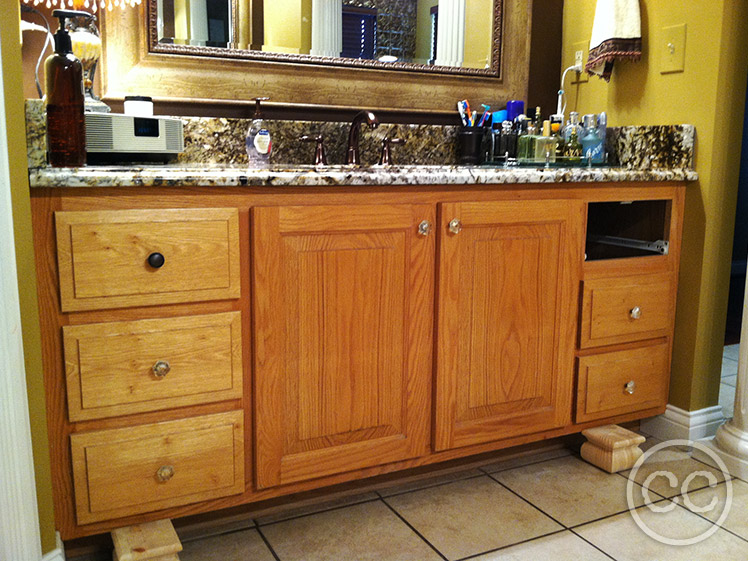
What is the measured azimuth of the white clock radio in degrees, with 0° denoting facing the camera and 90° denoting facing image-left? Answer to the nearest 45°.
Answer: approximately 315°

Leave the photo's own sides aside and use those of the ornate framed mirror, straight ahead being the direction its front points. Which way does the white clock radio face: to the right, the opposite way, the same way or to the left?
the same way

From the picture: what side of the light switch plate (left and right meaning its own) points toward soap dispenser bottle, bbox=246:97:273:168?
front

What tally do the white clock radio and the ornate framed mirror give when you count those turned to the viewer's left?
0

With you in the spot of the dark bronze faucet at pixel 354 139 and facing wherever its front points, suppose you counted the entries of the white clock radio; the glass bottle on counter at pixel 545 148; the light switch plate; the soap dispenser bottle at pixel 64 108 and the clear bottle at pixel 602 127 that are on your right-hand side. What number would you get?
2

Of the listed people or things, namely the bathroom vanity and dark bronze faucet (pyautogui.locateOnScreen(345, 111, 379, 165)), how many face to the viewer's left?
0

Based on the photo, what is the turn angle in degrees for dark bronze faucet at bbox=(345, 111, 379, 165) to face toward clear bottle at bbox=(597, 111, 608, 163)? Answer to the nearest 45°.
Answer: approximately 45° to its left

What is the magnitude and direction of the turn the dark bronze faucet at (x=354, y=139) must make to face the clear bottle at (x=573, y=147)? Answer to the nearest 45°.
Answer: approximately 45° to its left

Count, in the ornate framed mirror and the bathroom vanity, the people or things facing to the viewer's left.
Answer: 0

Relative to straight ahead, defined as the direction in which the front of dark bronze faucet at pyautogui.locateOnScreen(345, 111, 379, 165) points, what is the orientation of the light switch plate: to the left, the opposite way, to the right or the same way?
to the right

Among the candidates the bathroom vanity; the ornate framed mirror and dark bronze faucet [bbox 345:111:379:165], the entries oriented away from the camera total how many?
0

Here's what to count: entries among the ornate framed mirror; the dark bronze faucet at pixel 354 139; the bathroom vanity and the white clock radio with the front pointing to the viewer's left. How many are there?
0

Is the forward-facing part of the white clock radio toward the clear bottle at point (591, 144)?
no

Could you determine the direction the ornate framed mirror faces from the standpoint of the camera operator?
facing the viewer and to the right of the viewer

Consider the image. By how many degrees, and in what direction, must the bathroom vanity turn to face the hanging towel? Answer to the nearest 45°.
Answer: approximately 90° to its left

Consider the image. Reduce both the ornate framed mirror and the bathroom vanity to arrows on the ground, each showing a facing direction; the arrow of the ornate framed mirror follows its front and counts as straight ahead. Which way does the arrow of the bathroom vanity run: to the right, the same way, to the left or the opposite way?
the same way
